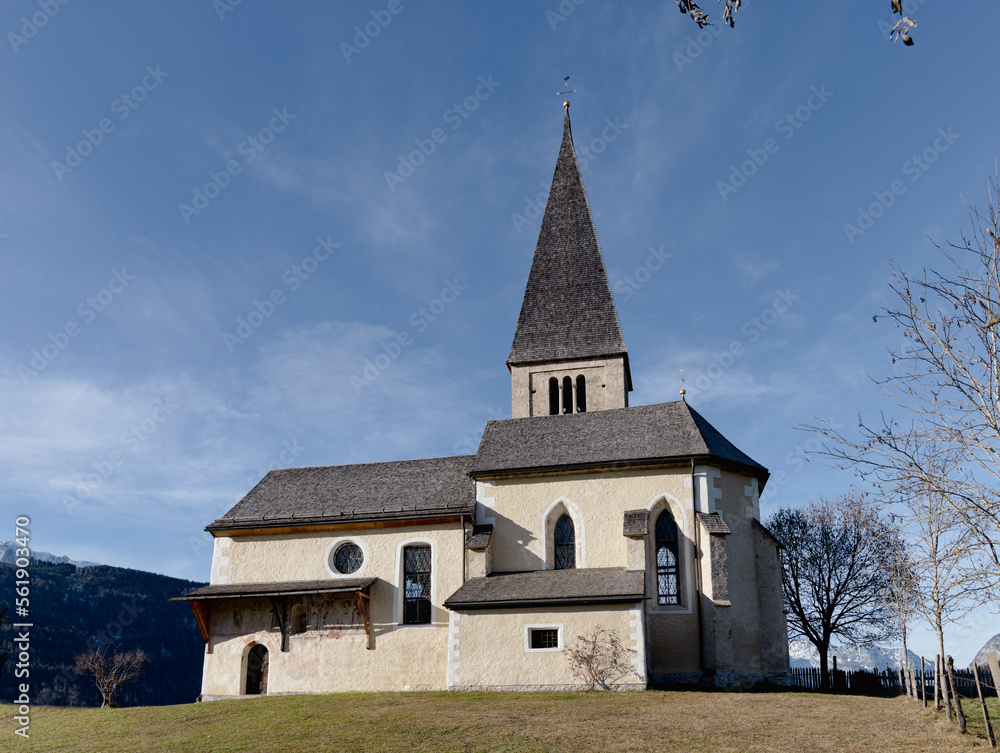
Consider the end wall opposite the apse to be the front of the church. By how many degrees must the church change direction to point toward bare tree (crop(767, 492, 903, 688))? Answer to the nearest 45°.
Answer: approximately 135° to its right

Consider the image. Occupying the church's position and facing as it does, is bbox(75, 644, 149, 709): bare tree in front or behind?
in front

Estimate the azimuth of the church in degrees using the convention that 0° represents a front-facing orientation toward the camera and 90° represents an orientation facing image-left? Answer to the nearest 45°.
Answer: approximately 0°

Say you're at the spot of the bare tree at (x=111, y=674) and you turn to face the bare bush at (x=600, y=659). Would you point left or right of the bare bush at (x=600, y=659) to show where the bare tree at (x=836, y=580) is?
left

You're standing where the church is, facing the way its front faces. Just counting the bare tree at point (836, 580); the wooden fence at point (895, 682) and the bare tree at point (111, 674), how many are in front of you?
1

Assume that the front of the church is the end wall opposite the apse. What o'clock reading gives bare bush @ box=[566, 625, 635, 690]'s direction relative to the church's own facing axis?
The bare bush is roughly at 8 o'clock from the church.
